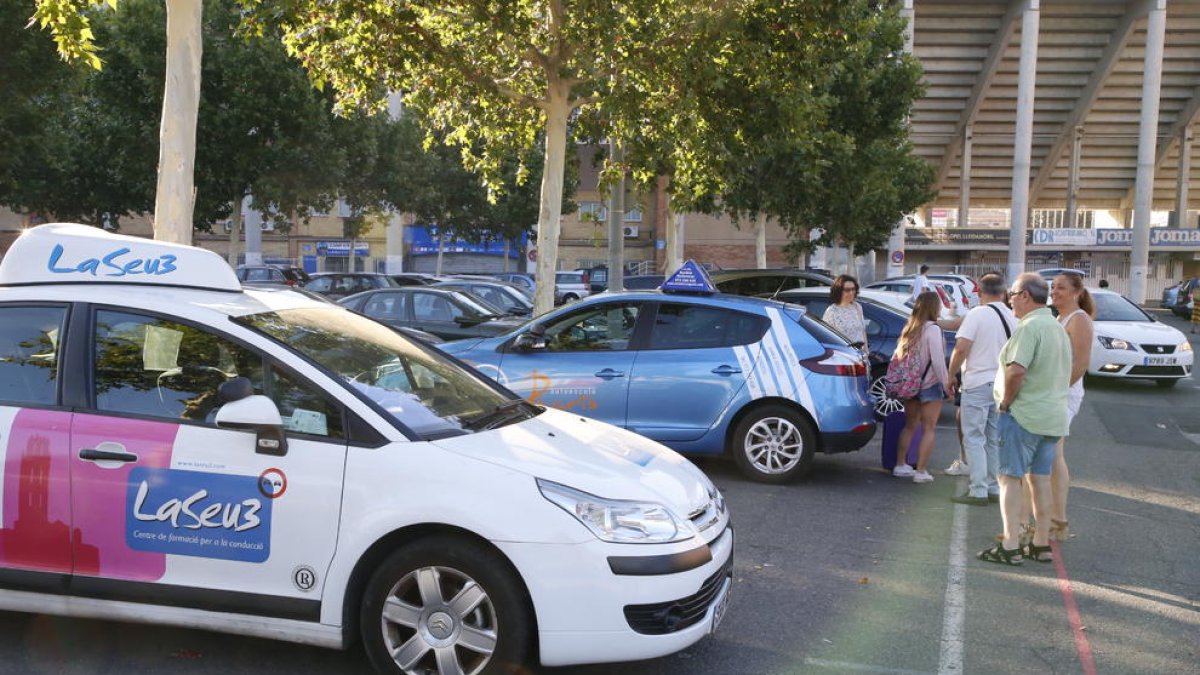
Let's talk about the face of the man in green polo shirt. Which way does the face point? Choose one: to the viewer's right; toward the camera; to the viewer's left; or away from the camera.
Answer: to the viewer's left

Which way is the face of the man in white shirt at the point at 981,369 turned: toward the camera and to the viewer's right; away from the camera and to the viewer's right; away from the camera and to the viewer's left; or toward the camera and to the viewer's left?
away from the camera and to the viewer's left

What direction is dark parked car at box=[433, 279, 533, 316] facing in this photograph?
to the viewer's right

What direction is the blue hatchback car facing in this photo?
to the viewer's left

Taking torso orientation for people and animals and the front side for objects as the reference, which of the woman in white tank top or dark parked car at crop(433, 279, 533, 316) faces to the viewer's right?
the dark parked car

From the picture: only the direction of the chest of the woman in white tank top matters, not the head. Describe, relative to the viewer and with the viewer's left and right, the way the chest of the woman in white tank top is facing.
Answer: facing to the left of the viewer

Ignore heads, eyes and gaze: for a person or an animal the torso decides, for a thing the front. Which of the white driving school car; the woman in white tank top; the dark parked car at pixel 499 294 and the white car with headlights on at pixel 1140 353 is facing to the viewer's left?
the woman in white tank top

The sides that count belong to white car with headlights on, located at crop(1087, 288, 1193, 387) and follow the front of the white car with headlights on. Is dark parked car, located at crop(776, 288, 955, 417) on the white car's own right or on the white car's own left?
on the white car's own right

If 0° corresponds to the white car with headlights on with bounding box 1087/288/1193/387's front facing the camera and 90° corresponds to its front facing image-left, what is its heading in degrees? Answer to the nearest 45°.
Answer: approximately 315°

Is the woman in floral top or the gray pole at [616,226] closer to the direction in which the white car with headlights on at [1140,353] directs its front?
the woman in floral top

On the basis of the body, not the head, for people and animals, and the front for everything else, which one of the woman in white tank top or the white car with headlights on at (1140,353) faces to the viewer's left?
the woman in white tank top

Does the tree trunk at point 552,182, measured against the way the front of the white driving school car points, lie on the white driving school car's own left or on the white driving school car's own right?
on the white driving school car's own left
